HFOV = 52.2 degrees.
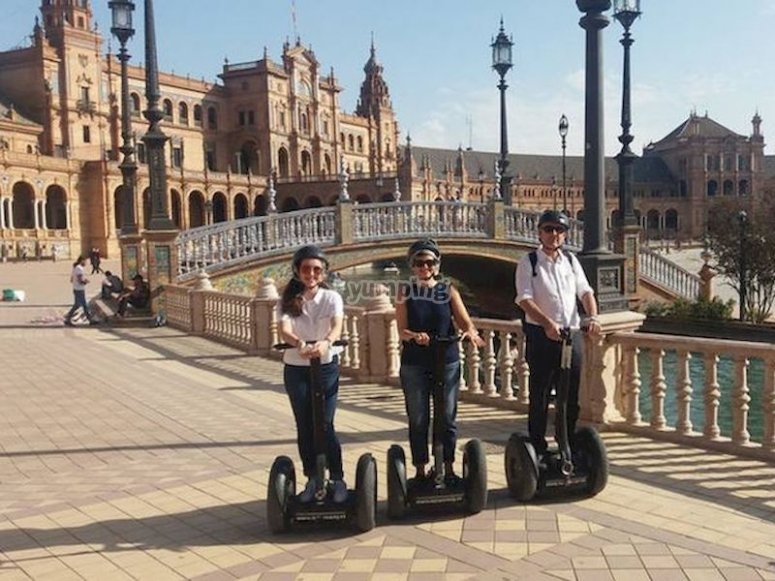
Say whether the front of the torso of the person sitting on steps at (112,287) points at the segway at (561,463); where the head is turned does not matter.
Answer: no

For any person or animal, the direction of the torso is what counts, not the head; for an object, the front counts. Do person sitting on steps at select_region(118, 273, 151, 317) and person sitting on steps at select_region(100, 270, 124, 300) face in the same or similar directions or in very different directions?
same or similar directions

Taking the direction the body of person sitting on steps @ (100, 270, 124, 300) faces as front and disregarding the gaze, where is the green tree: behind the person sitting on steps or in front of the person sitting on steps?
behind

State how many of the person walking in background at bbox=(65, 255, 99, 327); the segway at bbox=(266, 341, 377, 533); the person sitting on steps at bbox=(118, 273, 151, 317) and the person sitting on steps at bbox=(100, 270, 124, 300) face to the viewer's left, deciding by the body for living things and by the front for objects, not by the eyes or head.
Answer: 2

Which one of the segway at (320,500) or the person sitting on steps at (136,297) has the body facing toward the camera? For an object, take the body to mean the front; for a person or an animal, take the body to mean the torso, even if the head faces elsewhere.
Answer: the segway

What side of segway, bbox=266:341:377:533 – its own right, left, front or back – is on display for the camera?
front

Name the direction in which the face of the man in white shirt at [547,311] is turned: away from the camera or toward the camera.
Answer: toward the camera

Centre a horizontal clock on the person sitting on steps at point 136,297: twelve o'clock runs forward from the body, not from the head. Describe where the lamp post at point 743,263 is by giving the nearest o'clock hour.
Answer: The lamp post is roughly at 6 o'clock from the person sitting on steps.
